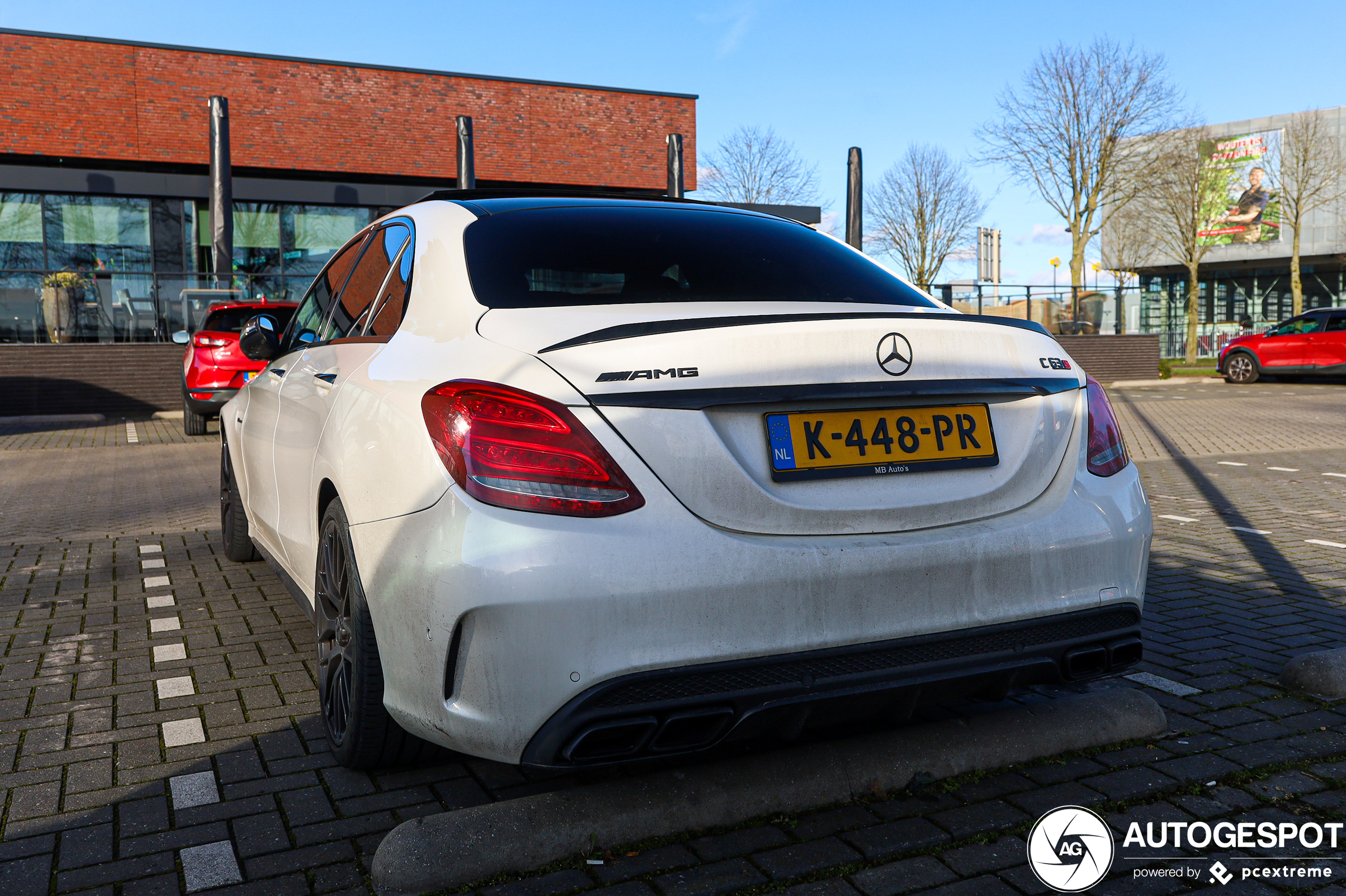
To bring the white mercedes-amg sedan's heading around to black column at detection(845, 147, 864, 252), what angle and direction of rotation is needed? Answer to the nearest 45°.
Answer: approximately 45° to its right

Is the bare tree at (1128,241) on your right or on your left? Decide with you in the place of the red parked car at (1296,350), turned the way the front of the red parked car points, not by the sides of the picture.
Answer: on your right

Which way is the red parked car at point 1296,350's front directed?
to the viewer's left

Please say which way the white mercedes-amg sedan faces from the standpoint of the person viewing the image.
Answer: facing away from the viewer and to the left of the viewer

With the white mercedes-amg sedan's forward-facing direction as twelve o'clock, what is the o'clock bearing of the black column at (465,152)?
The black column is roughly at 1 o'clock from the white mercedes-amg sedan.
